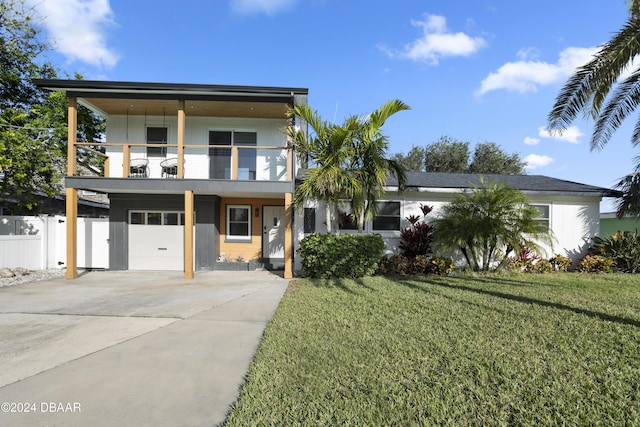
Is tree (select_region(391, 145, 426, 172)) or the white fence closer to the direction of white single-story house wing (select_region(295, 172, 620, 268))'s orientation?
the white fence

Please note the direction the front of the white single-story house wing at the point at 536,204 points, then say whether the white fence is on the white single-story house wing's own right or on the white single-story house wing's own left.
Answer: on the white single-story house wing's own right

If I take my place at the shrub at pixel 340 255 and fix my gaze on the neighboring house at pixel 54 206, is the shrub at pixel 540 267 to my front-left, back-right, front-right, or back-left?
back-right

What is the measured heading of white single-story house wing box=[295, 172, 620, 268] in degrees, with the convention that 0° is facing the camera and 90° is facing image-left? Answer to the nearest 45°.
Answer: approximately 0°

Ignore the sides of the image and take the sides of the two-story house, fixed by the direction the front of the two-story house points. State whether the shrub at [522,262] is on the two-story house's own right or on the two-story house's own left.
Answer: on the two-story house's own left

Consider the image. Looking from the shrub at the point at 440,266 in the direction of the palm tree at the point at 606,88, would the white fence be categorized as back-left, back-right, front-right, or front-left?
back-right

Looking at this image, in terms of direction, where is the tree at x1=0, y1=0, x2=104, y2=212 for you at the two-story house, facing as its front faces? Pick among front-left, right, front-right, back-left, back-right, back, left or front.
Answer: back-right

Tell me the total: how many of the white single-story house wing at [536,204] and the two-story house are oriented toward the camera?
2

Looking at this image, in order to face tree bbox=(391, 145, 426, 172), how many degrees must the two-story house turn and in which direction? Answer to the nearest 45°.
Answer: approximately 135° to its left

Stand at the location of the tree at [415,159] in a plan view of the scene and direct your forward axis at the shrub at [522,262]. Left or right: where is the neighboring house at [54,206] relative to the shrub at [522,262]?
right

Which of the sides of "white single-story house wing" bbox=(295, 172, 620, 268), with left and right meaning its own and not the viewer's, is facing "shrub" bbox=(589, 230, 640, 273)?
left
